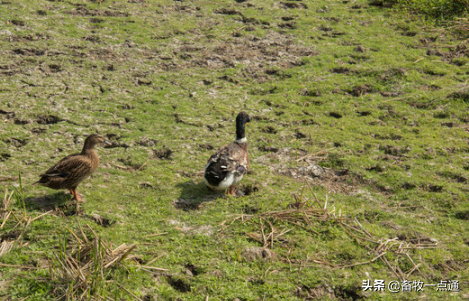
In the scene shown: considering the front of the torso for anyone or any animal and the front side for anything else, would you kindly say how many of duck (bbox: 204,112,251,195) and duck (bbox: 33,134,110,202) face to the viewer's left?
0

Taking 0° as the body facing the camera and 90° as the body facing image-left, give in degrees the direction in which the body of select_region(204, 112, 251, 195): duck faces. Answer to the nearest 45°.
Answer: approximately 225°

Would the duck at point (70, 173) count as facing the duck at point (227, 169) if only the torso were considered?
yes

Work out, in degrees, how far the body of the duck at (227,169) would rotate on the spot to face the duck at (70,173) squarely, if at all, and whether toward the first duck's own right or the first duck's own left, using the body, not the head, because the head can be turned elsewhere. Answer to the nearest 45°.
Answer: approximately 135° to the first duck's own left

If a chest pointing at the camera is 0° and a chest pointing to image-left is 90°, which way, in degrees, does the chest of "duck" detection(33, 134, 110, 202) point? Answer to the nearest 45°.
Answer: approximately 270°
